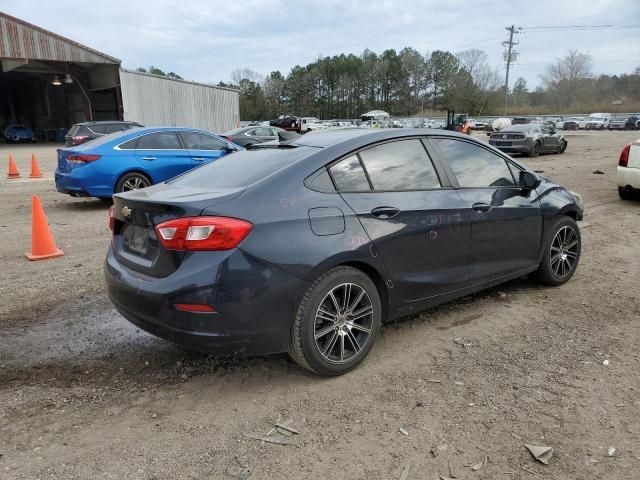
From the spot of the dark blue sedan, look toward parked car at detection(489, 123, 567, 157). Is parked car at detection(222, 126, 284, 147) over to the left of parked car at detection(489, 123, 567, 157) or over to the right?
left

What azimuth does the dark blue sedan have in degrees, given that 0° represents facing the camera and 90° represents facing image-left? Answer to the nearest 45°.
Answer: approximately 225°

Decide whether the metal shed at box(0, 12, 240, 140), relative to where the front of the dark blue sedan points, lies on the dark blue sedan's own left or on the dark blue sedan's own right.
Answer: on the dark blue sedan's own left

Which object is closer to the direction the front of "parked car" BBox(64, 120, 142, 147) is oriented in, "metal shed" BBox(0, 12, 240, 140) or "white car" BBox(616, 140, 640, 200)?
the metal shed

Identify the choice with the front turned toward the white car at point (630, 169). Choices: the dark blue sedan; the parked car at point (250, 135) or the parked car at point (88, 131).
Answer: the dark blue sedan

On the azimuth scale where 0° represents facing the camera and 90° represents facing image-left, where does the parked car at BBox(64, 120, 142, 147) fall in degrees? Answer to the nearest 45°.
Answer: approximately 225°

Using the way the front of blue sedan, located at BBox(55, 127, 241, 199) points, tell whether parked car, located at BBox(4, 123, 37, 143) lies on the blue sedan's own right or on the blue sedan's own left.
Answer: on the blue sedan's own left
